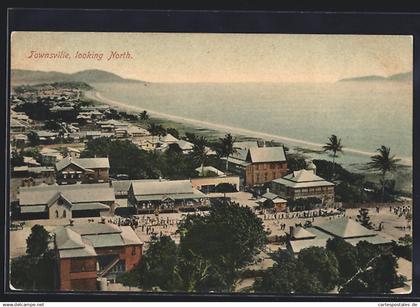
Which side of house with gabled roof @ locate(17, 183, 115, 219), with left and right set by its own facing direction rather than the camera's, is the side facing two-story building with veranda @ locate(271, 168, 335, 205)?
left

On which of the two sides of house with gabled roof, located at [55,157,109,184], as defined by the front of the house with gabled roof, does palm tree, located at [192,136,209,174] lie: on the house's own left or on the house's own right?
on the house's own left

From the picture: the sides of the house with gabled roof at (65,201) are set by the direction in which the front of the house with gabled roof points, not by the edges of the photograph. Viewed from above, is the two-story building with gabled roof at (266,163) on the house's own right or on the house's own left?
on the house's own left

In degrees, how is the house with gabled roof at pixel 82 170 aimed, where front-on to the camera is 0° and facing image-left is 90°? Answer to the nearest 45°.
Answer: approximately 0°

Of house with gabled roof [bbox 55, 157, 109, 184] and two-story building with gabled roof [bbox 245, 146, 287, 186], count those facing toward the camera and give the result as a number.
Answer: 2

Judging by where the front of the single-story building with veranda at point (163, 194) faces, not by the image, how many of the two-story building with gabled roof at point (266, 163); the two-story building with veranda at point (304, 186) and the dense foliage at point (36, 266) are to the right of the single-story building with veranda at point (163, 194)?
1

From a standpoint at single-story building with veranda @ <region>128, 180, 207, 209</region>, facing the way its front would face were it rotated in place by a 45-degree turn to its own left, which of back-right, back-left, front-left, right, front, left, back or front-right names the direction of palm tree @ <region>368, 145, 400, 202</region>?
front-left

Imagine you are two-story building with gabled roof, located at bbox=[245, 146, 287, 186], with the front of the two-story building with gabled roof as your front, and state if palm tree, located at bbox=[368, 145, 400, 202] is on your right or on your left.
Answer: on your left
